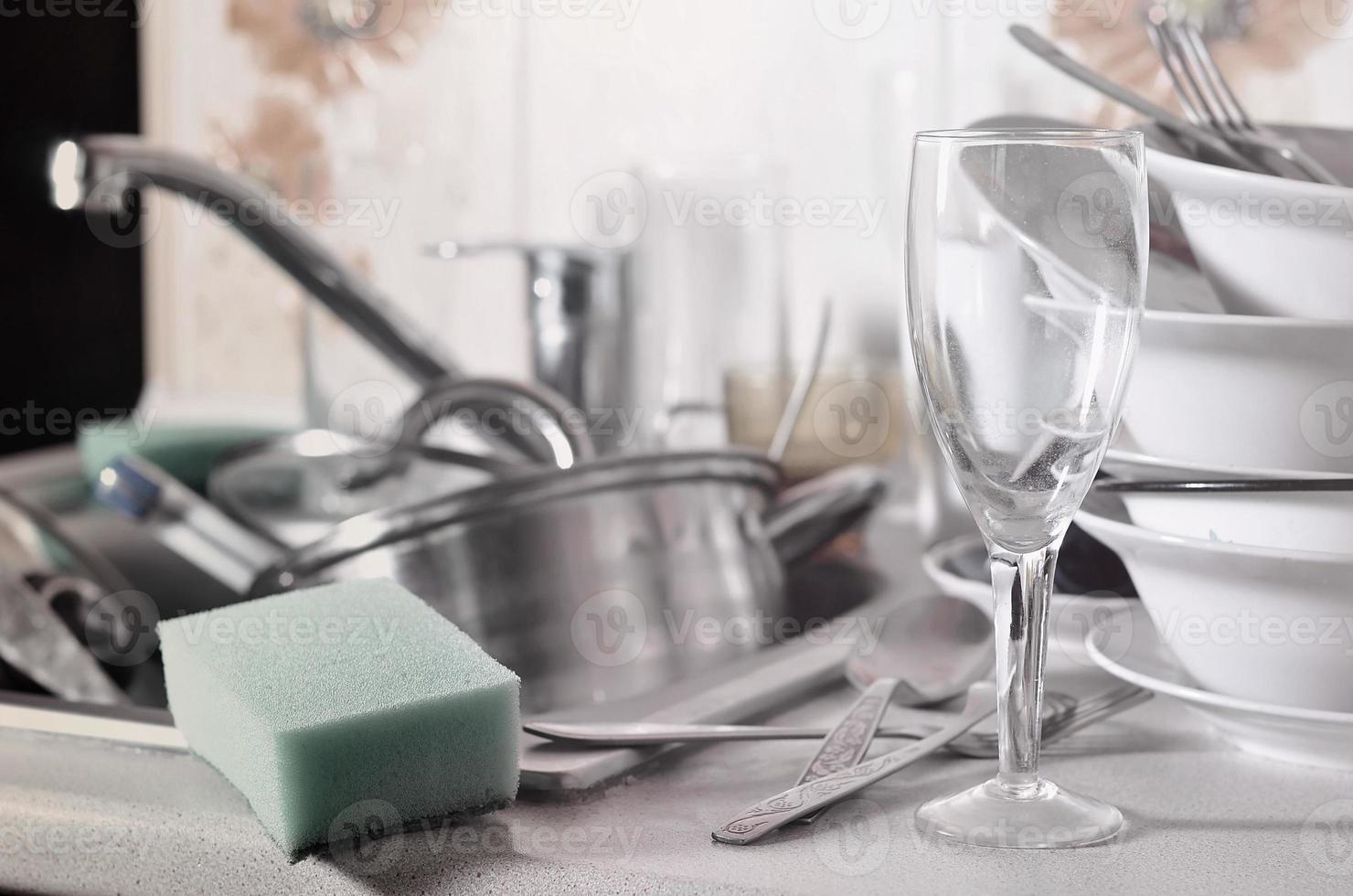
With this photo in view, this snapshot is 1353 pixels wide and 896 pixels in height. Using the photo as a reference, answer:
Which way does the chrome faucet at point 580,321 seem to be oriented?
to the viewer's left

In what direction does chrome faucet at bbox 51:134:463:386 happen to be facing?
to the viewer's left
